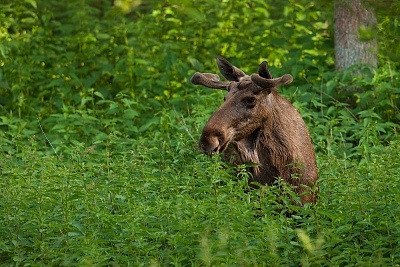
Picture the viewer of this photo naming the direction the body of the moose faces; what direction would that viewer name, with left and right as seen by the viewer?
facing the viewer and to the left of the viewer

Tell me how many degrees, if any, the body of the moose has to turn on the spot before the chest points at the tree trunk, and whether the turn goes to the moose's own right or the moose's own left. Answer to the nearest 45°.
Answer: approximately 135° to the moose's own right
